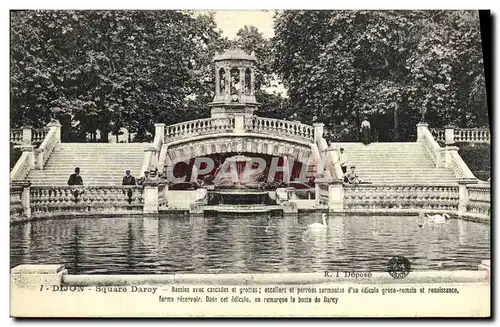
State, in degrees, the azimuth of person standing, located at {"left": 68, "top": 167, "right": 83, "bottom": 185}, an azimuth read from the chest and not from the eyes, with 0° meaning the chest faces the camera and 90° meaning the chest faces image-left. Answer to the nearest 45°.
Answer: approximately 0°

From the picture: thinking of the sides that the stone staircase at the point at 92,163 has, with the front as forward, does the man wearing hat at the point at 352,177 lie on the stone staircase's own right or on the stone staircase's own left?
on the stone staircase's own left

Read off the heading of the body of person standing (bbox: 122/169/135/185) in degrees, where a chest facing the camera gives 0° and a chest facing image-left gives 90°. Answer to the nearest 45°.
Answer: approximately 0°

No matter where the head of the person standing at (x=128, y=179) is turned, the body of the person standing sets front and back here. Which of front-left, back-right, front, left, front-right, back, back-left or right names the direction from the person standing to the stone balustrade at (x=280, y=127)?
left

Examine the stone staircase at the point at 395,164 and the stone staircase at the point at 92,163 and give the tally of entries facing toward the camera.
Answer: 2

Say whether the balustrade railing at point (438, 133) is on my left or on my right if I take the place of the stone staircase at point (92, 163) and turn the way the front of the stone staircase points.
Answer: on my left

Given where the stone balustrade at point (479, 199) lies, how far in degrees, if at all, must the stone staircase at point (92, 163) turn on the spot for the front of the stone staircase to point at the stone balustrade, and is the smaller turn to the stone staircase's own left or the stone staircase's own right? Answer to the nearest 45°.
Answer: approximately 90° to the stone staircase's own left

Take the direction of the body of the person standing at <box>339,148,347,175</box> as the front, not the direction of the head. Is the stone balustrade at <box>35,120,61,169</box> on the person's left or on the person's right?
on the person's right
